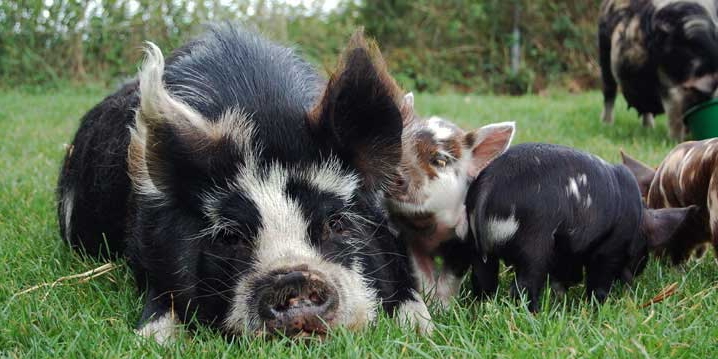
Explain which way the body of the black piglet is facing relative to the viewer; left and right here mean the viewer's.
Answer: facing away from the viewer and to the right of the viewer

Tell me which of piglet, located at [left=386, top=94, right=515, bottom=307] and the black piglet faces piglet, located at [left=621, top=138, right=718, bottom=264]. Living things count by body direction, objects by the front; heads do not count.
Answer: the black piglet

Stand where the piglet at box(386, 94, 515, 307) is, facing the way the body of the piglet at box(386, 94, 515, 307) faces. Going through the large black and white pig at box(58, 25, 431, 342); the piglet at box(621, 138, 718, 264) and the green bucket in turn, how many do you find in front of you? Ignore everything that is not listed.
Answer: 1

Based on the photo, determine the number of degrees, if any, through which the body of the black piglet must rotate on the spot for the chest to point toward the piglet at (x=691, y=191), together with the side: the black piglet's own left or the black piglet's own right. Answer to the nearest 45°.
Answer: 0° — it already faces it

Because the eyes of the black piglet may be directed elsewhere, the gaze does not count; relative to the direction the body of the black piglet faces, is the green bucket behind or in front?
in front

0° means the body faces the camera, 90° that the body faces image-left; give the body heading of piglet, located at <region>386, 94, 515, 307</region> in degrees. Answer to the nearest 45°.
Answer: approximately 45°

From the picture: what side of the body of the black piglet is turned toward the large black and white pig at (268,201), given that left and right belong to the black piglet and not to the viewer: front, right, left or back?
back

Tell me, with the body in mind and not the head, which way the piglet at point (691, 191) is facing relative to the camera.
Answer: to the viewer's left

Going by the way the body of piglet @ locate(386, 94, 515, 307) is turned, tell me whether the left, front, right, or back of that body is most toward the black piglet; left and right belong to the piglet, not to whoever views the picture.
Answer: left

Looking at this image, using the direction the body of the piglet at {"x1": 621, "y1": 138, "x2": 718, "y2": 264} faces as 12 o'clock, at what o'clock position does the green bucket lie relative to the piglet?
The green bucket is roughly at 3 o'clock from the piglet.

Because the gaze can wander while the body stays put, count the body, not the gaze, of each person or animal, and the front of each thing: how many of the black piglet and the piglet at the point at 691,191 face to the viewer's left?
1
